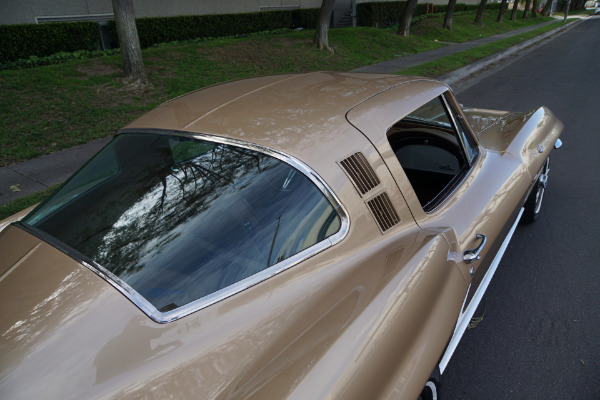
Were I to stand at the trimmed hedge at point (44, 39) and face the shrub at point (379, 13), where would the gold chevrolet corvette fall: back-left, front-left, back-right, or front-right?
back-right

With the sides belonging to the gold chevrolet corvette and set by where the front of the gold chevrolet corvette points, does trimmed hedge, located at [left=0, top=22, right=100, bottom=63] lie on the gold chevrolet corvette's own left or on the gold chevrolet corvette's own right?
on the gold chevrolet corvette's own left

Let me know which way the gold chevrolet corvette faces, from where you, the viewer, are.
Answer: facing away from the viewer and to the right of the viewer

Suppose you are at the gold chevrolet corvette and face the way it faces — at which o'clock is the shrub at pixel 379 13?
The shrub is roughly at 11 o'clock from the gold chevrolet corvette.
